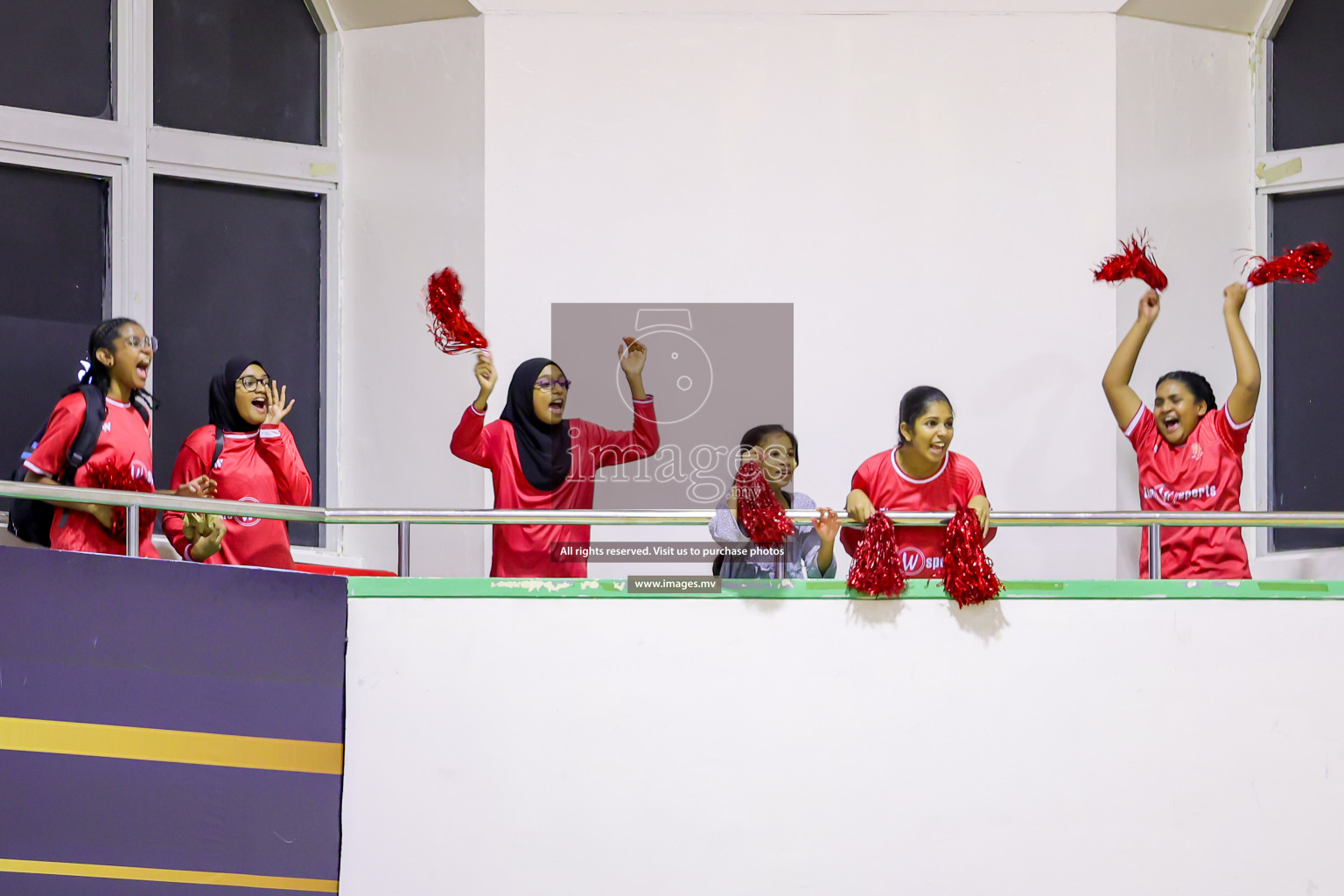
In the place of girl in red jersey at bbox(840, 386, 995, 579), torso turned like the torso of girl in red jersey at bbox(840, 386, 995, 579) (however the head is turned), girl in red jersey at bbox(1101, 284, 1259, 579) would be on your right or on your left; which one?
on your left

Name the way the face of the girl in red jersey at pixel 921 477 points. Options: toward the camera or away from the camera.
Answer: toward the camera

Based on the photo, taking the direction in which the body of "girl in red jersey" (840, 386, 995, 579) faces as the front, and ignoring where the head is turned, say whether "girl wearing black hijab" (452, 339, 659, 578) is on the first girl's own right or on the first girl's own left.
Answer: on the first girl's own right

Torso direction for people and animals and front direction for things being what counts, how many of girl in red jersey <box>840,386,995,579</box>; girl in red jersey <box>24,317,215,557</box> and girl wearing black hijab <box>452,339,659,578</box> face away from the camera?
0

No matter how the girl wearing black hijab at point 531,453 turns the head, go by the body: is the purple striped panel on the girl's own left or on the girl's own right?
on the girl's own right

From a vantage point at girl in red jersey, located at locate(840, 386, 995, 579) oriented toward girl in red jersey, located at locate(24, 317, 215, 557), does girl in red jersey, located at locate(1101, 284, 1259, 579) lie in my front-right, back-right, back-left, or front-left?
back-right

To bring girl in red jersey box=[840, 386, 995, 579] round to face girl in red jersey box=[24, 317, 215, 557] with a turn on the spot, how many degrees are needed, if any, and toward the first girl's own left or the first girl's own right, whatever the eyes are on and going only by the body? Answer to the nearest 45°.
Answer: approximately 90° to the first girl's own right

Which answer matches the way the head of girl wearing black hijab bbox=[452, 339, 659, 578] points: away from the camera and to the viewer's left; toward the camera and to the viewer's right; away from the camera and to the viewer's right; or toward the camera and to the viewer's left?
toward the camera and to the viewer's right

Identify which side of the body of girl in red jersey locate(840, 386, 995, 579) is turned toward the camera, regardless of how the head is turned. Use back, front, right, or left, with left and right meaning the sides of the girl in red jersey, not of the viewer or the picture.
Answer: front

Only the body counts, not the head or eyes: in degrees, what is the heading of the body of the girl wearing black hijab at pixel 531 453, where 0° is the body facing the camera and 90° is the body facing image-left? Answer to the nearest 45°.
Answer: approximately 315°

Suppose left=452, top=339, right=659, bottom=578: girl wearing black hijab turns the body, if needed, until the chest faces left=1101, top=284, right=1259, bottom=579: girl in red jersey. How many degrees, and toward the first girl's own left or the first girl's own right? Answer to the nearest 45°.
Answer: approximately 45° to the first girl's own left

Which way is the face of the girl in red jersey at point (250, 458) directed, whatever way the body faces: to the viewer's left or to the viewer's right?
to the viewer's right

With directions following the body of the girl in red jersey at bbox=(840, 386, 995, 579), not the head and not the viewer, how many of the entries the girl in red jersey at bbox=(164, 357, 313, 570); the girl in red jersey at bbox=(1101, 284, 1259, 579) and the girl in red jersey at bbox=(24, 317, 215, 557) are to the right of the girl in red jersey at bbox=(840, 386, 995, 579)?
2

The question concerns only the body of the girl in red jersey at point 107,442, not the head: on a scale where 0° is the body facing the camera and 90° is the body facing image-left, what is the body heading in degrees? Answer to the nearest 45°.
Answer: approximately 315°

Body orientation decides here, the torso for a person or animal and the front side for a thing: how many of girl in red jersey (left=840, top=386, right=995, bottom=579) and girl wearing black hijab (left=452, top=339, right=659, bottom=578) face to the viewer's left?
0
